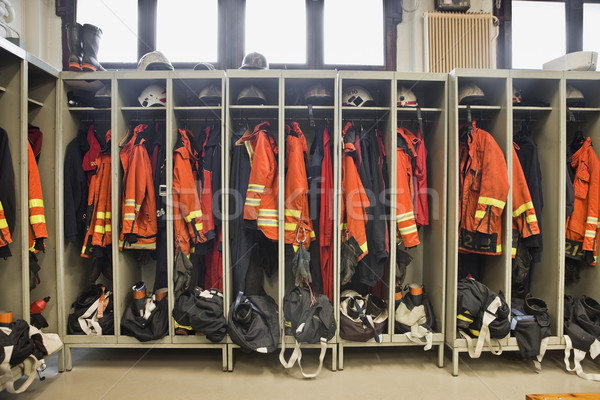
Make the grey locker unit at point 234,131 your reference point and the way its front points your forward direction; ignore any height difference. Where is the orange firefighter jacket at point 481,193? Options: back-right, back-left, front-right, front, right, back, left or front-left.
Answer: left

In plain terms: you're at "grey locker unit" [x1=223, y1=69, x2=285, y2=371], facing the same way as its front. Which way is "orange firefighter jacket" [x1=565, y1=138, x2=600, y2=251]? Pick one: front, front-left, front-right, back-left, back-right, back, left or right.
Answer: left

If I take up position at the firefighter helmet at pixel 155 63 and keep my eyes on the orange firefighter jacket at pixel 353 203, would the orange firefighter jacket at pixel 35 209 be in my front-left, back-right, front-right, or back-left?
back-right
